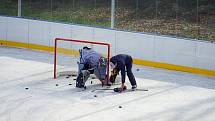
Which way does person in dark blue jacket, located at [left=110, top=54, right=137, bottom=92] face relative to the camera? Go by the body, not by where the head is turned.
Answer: to the viewer's left

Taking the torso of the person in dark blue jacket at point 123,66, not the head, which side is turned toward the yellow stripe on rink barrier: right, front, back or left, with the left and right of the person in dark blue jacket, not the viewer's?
right

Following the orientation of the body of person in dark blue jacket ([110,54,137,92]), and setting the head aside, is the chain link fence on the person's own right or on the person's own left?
on the person's own right

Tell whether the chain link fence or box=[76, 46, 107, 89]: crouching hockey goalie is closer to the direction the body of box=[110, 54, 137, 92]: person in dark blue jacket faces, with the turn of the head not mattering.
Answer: the crouching hockey goalie

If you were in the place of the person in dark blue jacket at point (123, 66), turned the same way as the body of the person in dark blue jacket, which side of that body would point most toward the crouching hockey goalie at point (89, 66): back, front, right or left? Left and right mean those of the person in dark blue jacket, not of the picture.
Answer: front

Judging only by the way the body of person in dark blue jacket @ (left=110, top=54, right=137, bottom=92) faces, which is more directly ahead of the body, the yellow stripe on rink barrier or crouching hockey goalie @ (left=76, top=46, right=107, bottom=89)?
the crouching hockey goalie
